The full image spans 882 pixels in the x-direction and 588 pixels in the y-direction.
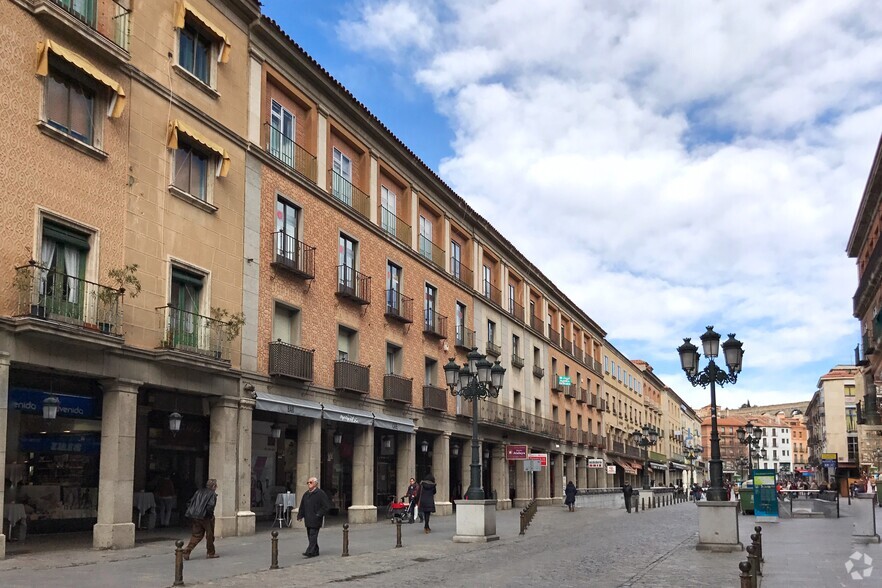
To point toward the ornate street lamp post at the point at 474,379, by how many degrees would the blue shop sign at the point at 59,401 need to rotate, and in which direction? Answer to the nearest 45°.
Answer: approximately 45° to its left

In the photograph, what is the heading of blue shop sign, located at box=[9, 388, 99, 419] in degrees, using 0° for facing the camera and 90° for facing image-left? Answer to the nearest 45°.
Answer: approximately 315°

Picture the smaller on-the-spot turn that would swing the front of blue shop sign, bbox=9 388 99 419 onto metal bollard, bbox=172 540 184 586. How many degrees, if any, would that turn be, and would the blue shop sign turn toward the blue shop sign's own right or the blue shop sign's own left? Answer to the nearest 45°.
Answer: approximately 45° to the blue shop sign's own right

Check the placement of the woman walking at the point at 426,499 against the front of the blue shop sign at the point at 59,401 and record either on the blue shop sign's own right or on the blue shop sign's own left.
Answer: on the blue shop sign's own left

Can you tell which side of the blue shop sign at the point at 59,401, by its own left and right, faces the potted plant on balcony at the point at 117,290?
front

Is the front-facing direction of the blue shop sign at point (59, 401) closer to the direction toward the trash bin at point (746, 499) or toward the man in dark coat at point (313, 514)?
the man in dark coat

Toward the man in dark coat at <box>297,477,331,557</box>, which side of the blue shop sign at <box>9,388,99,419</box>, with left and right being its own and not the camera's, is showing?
front

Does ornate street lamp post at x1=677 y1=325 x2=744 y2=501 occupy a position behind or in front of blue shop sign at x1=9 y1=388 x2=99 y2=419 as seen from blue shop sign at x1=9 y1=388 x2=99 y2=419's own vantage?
in front

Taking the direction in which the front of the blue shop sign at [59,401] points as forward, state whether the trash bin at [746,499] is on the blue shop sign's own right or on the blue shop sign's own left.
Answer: on the blue shop sign's own left

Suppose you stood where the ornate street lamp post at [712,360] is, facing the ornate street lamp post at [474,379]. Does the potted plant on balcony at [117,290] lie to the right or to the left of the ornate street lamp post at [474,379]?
left
